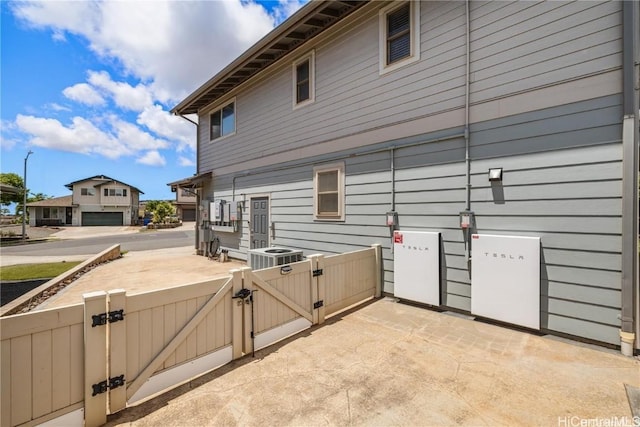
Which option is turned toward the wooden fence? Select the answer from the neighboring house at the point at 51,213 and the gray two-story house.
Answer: the neighboring house

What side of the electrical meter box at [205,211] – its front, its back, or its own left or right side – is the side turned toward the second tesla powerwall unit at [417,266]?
left

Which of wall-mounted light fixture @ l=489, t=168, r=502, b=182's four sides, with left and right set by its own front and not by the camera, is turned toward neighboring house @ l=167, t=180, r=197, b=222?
right

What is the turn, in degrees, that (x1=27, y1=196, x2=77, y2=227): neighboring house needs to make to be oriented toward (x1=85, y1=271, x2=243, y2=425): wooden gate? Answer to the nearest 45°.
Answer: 0° — it already faces it

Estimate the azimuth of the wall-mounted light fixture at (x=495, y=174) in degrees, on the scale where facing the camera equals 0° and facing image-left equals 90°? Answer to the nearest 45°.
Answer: approximately 0°

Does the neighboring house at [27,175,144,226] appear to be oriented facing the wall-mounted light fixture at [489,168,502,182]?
yes

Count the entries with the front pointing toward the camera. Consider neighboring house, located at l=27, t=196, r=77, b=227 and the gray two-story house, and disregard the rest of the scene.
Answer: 1

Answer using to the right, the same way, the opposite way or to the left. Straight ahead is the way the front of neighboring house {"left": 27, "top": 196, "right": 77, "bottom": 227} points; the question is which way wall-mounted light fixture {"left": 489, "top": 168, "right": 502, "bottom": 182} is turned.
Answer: to the right

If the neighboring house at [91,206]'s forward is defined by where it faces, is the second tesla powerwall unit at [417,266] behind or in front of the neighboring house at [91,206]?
in front

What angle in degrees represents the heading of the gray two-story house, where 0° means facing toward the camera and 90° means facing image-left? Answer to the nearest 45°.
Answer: approximately 135°

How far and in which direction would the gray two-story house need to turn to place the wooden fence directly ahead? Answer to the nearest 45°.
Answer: approximately 90° to its left
